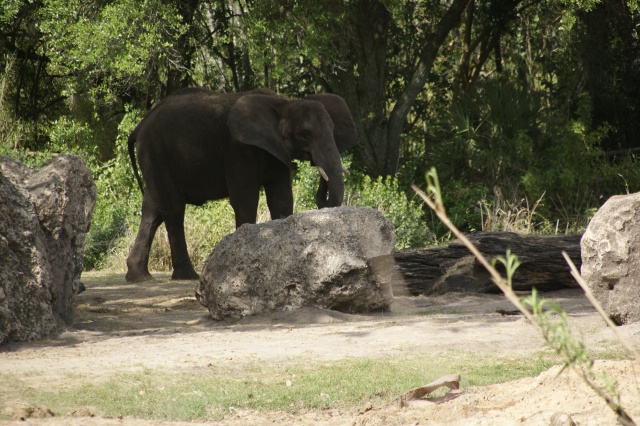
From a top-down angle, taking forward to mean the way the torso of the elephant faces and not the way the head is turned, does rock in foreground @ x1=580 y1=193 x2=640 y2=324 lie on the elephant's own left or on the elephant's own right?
on the elephant's own right

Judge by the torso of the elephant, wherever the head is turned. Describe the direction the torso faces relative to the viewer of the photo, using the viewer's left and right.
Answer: facing to the right of the viewer

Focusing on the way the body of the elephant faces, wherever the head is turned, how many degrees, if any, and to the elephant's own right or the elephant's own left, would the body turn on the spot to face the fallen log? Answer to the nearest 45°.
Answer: approximately 45° to the elephant's own right

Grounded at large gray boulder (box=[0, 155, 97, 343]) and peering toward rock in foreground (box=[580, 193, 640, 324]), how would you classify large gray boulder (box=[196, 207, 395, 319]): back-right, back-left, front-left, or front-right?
front-left

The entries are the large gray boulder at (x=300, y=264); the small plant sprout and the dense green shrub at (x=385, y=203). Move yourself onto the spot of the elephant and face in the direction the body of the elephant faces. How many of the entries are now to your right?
2

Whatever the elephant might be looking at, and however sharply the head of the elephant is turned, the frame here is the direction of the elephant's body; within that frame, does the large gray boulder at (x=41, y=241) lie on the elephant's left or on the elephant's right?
on the elephant's right

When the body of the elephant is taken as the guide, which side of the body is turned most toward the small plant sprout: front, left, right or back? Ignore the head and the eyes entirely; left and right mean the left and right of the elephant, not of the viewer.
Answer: right

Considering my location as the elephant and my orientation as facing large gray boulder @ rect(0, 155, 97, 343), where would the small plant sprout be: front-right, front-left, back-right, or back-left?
front-left

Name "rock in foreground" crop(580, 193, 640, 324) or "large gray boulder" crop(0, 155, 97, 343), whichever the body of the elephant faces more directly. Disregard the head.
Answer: the rock in foreground

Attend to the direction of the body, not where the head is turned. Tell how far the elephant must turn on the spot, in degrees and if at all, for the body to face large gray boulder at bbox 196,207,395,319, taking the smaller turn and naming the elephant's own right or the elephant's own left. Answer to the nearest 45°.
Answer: approximately 90° to the elephant's own right

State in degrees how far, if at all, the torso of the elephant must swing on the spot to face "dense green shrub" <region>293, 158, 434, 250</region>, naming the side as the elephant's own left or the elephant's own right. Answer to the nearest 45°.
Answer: approximately 45° to the elephant's own left

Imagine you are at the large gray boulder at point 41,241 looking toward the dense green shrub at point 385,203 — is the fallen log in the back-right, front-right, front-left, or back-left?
front-right
